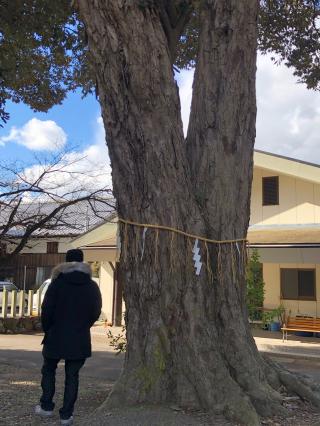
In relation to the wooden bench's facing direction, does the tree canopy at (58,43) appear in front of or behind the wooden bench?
in front

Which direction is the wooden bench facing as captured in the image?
toward the camera

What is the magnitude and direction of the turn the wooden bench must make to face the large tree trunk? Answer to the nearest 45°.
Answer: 0° — it already faces it

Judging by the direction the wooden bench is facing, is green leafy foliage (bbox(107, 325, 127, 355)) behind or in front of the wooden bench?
in front

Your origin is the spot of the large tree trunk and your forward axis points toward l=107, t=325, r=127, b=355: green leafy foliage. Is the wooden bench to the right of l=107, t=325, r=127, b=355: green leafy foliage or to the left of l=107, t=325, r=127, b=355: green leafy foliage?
right

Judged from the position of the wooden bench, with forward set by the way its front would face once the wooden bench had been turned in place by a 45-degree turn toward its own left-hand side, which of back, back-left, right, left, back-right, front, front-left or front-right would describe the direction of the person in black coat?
front-right
